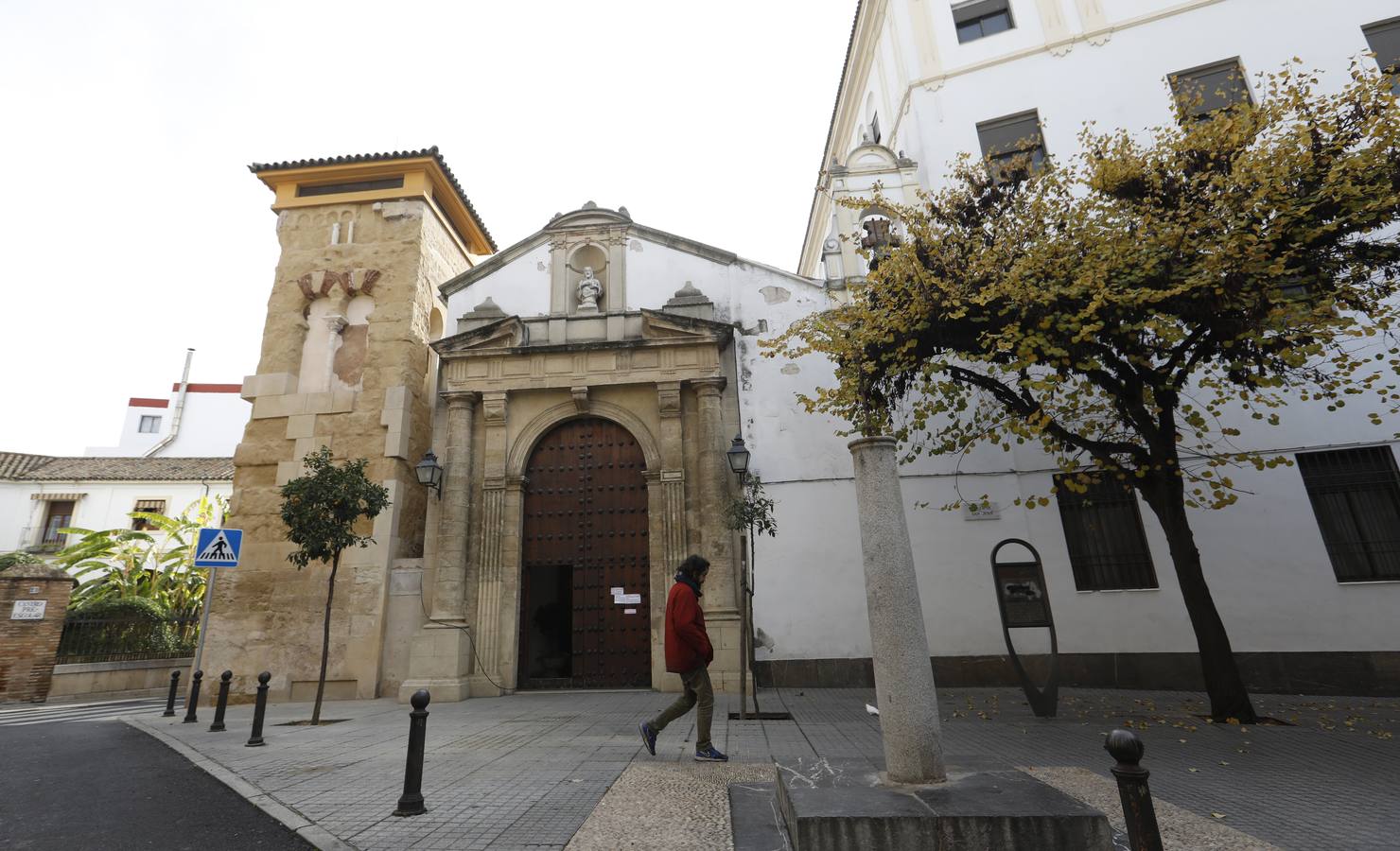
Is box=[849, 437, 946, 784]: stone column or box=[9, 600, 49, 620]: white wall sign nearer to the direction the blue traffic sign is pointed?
the stone column

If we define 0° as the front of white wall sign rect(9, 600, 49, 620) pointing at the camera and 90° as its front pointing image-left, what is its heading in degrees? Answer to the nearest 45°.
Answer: approximately 0°

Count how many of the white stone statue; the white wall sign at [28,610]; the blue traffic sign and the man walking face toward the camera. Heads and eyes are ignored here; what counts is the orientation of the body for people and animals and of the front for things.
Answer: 3

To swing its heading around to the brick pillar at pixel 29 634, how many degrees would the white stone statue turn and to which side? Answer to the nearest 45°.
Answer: approximately 90° to its right

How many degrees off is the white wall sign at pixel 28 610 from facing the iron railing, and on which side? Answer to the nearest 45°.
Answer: approximately 135° to its left
